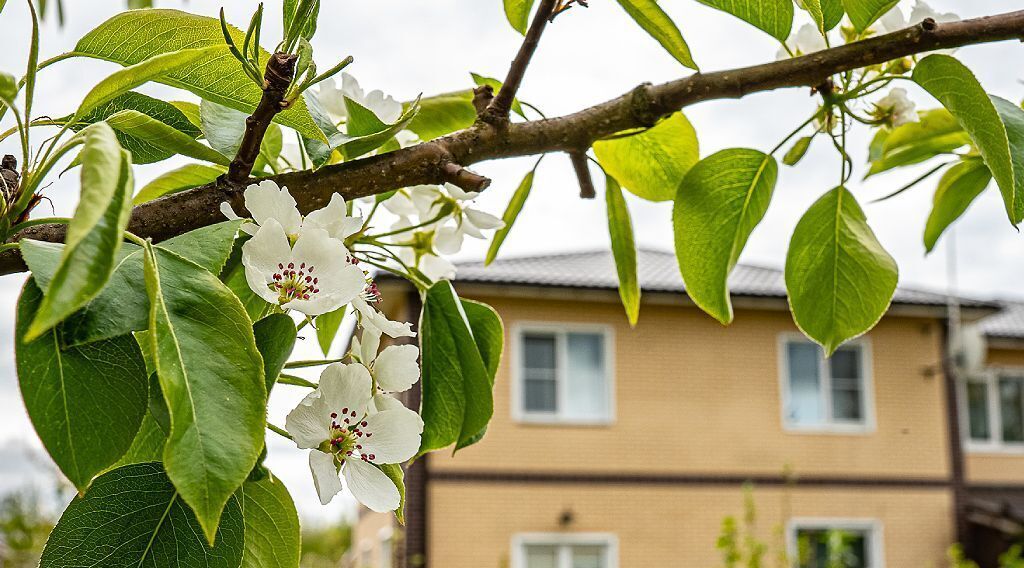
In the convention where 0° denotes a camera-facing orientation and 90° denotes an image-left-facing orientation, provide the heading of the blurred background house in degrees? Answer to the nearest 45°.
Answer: approximately 0°
